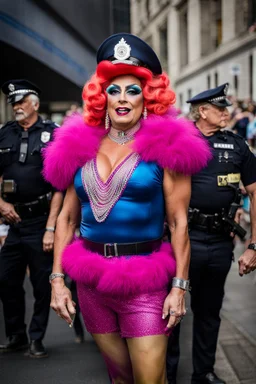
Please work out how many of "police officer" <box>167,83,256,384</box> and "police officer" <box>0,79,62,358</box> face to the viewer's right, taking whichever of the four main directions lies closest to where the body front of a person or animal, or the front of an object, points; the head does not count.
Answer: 0

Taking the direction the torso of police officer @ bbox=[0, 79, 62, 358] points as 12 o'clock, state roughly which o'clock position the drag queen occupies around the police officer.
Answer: The drag queen is roughly at 10 o'clock from the police officer.

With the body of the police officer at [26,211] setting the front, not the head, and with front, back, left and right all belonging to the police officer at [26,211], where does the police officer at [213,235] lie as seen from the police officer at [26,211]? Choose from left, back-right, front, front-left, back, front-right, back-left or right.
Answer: left

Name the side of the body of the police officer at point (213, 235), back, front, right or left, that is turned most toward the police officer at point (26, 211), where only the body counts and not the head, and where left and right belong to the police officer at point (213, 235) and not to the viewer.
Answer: right

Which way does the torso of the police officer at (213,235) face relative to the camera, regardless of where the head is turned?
toward the camera
